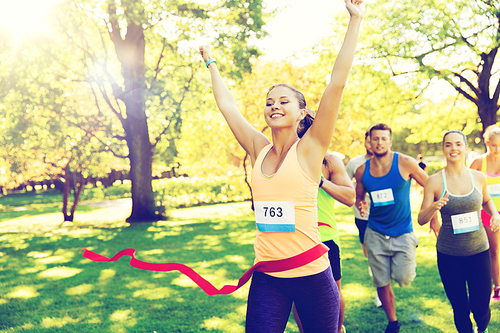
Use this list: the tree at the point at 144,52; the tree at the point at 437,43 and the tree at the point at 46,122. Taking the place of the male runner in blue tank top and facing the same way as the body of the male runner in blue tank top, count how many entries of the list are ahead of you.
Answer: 0

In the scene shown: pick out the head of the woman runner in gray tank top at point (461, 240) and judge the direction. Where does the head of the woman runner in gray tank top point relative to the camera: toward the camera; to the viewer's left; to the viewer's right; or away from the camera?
toward the camera

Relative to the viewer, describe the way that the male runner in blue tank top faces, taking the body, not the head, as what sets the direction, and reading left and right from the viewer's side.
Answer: facing the viewer

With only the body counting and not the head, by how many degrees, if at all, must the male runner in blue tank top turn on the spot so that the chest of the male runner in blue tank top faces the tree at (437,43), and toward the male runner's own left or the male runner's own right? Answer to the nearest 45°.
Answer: approximately 180°

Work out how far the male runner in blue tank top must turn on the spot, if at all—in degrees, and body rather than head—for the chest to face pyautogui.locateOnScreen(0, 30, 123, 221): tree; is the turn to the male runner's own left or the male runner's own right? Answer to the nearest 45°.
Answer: approximately 135° to the male runner's own right

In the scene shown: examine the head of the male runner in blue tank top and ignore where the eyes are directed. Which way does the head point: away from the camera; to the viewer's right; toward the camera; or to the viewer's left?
toward the camera

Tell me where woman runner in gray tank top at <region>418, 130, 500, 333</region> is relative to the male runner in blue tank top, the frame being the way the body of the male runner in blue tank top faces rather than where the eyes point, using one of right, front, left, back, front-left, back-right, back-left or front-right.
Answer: front-left

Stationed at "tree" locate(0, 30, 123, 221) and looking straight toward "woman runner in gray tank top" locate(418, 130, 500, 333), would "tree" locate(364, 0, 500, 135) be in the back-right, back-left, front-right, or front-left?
front-left

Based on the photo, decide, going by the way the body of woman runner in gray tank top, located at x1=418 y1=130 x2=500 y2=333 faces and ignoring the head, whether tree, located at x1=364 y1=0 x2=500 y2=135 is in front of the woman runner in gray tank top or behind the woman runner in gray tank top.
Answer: behind

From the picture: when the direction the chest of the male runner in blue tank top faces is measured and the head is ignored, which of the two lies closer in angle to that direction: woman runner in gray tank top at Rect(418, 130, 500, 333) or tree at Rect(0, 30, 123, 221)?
the woman runner in gray tank top

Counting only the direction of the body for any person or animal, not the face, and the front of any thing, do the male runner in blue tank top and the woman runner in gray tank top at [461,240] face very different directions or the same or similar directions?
same or similar directions

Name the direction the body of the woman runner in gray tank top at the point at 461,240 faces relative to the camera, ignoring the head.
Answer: toward the camera

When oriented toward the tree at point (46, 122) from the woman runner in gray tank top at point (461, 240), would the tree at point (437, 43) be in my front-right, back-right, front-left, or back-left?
front-right

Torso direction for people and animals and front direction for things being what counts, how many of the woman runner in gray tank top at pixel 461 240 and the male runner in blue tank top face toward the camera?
2
